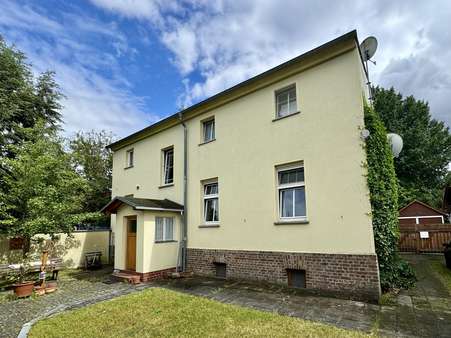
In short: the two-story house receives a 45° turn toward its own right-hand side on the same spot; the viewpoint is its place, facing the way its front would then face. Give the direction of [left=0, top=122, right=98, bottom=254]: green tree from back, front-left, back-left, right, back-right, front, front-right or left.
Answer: front

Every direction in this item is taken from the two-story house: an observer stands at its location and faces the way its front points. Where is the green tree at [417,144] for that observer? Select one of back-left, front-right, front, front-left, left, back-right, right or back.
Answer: back

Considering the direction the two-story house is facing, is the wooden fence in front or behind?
behind

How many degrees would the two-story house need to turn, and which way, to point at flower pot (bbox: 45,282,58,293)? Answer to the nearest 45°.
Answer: approximately 45° to its right

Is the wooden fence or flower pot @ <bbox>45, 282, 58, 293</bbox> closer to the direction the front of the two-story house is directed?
the flower pot

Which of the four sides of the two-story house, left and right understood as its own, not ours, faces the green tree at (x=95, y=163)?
right

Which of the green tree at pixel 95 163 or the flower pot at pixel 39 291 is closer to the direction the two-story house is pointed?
the flower pot

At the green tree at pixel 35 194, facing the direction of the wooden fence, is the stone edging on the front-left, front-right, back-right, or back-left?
front-right

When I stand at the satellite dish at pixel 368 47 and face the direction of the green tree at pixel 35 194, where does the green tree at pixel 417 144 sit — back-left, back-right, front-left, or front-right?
back-right

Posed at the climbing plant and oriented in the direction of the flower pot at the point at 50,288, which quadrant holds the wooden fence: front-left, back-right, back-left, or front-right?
back-right

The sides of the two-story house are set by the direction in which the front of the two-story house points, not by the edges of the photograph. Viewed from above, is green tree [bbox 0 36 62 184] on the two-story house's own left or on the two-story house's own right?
on the two-story house's own right

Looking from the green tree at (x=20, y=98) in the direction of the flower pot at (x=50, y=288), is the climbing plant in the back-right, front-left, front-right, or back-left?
front-left

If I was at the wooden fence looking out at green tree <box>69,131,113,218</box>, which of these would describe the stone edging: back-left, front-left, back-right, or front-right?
front-left
